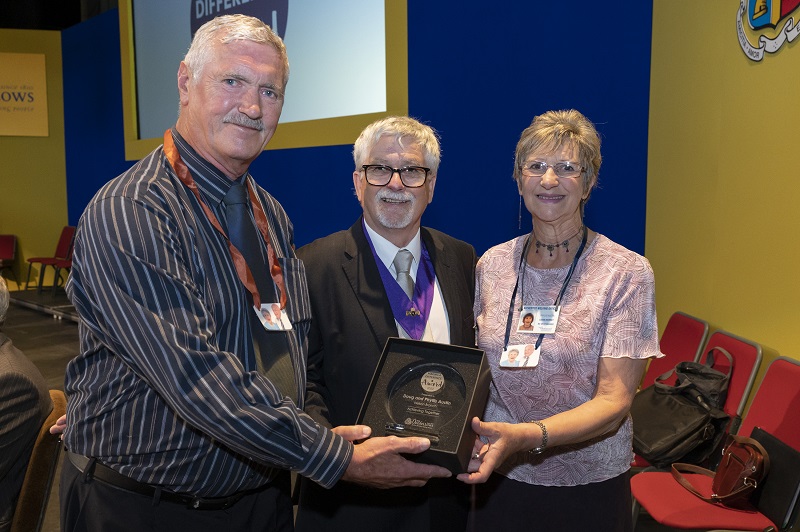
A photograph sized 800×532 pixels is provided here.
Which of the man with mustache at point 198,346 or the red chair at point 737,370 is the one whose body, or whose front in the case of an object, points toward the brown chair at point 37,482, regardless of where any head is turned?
the red chair

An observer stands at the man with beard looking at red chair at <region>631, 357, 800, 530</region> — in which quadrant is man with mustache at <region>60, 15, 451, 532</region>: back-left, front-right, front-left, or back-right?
back-right

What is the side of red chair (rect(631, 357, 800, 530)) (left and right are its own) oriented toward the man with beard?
front

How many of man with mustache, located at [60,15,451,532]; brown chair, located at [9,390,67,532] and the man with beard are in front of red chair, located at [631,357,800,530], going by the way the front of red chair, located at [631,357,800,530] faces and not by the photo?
3

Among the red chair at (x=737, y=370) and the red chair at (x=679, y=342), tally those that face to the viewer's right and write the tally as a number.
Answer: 0

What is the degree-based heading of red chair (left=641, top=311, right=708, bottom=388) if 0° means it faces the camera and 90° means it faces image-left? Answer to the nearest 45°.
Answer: approximately 45°

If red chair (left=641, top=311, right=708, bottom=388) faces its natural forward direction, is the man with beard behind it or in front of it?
in front

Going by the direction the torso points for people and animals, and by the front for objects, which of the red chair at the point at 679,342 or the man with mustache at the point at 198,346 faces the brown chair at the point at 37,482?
the red chair

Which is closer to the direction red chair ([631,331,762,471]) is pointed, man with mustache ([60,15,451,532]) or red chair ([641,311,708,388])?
the man with mustache
